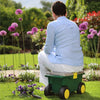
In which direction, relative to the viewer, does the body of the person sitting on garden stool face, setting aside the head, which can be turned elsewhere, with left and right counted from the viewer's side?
facing away from the viewer and to the left of the viewer
